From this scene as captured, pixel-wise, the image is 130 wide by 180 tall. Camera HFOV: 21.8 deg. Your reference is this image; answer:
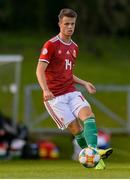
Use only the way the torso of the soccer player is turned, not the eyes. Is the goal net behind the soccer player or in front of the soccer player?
behind

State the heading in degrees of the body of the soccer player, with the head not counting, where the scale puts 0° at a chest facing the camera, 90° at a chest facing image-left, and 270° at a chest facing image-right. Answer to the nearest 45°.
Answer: approximately 315°
